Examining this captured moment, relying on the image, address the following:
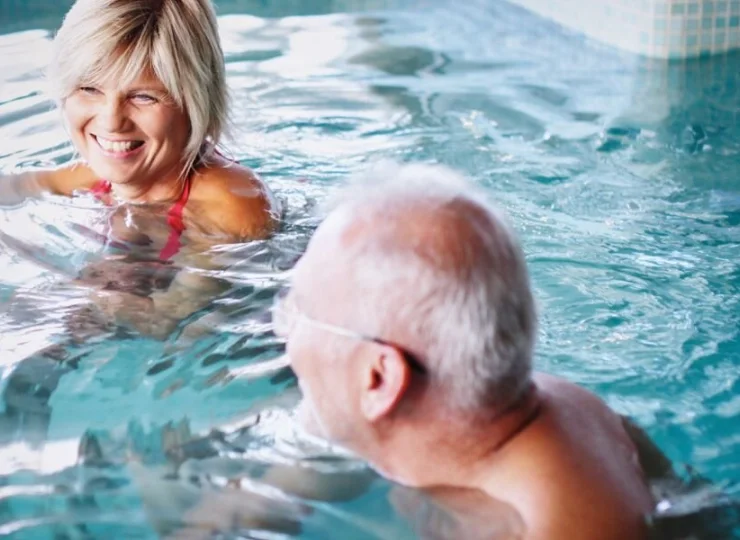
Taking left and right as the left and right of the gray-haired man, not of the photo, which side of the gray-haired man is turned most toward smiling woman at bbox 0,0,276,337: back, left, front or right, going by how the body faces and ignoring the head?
front

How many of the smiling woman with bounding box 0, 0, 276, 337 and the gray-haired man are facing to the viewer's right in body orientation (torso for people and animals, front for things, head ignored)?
0

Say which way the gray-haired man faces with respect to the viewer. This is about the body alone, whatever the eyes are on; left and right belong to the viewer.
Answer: facing away from the viewer and to the left of the viewer

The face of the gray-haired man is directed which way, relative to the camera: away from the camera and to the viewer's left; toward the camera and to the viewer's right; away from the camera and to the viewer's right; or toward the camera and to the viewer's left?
away from the camera and to the viewer's left

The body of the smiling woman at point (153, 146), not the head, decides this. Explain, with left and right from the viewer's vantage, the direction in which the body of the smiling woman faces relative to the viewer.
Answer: facing the viewer and to the left of the viewer

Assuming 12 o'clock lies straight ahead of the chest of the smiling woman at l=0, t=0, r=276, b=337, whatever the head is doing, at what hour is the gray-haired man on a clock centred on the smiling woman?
The gray-haired man is roughly at 10 o'clock from the smiling woman.
